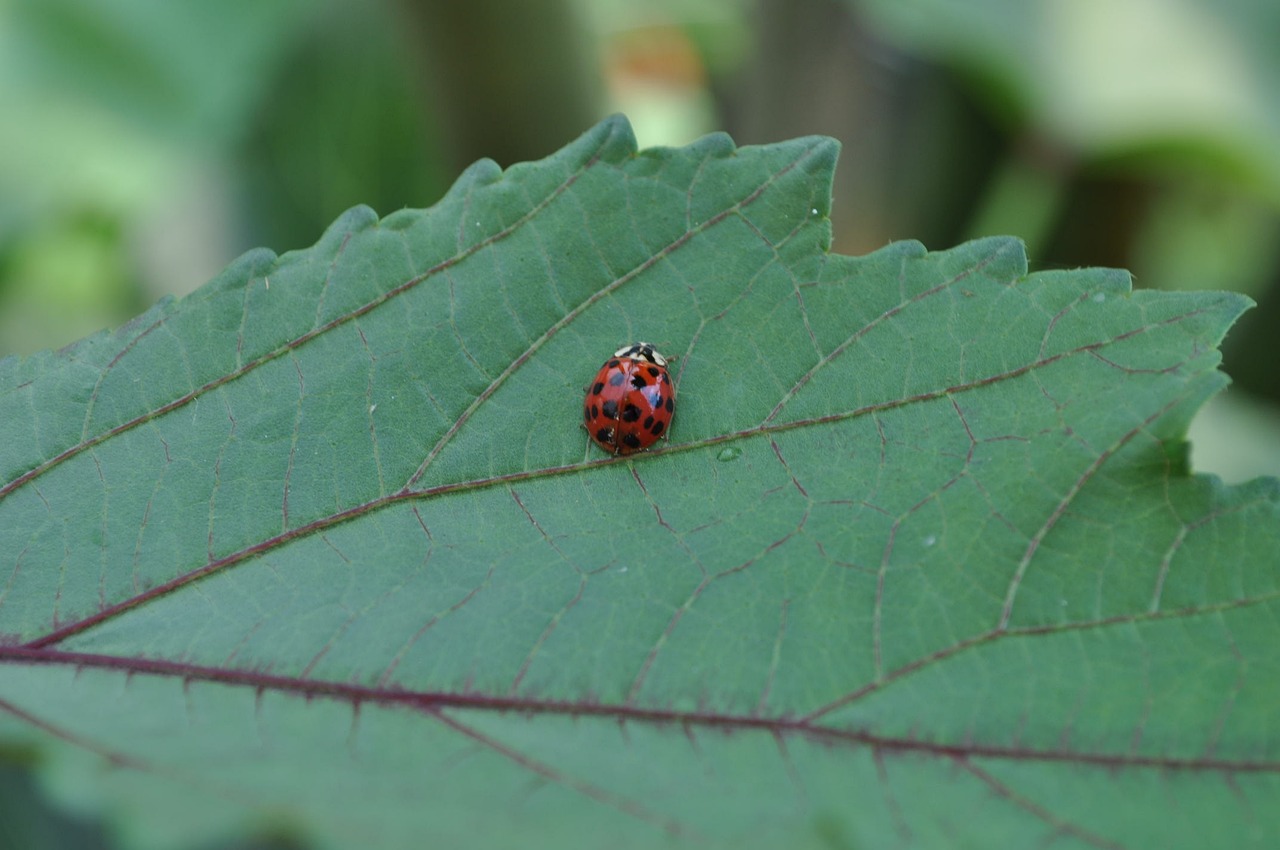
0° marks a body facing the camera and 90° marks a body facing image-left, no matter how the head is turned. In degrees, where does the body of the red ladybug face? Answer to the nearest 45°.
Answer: approximately 180°
